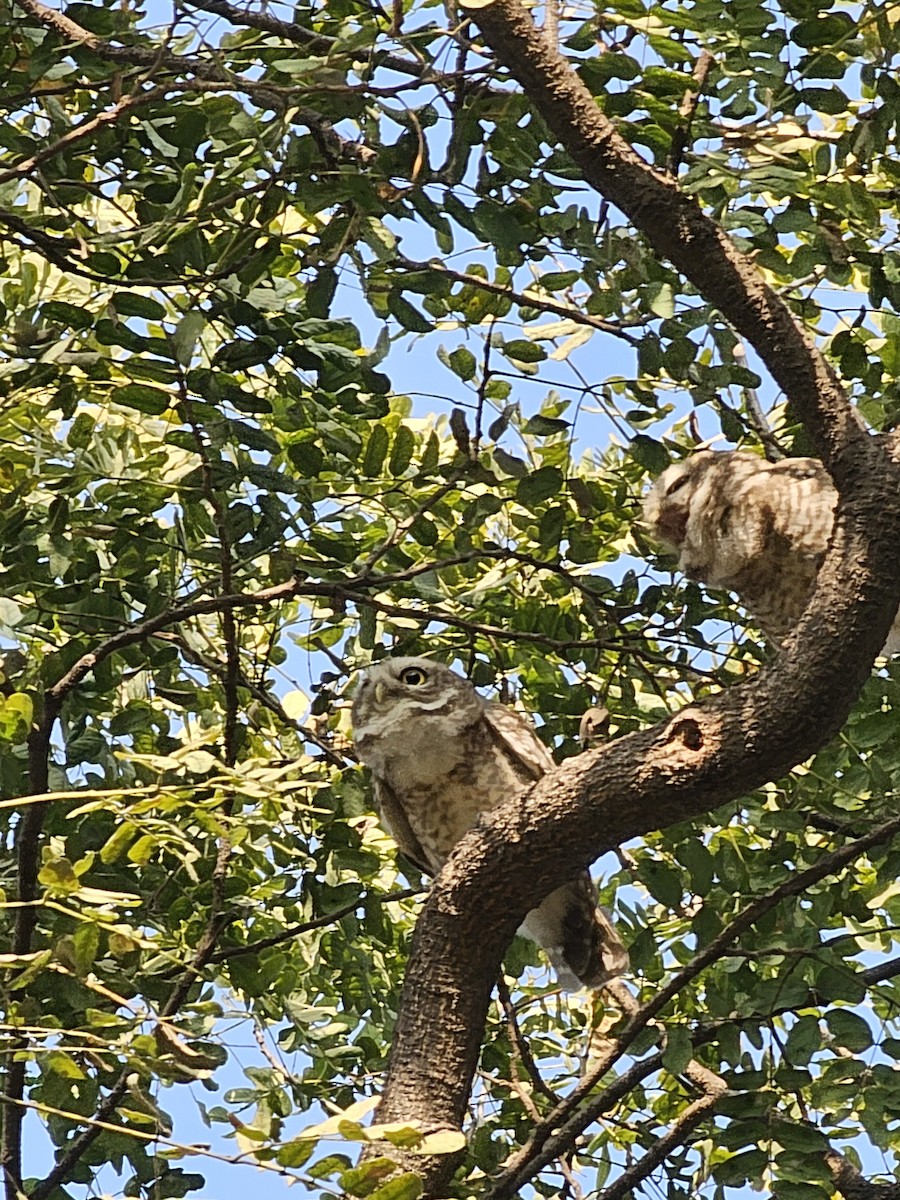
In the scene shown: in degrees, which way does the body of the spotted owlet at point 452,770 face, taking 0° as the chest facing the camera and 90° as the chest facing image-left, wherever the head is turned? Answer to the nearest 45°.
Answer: approximately 45°
